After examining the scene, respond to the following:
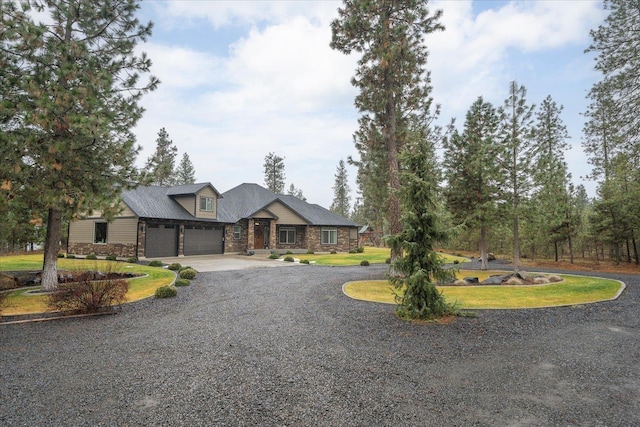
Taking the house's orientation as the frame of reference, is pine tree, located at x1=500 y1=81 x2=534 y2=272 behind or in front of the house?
in front

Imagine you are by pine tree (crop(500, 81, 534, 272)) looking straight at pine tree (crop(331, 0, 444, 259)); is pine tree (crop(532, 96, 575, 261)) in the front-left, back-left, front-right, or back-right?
back-right

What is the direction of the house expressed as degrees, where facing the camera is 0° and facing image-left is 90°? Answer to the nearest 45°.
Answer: approximately 315°

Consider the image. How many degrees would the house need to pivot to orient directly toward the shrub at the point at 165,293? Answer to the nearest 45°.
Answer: approximately 45° to its right

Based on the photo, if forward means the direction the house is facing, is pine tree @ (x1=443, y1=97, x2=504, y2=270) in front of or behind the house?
in front

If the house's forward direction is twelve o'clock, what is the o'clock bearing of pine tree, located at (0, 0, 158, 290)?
The pine tree is roughly at 2 o'clock from the house.

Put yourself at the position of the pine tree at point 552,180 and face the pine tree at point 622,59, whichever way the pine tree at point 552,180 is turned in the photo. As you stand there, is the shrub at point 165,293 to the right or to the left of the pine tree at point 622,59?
right
